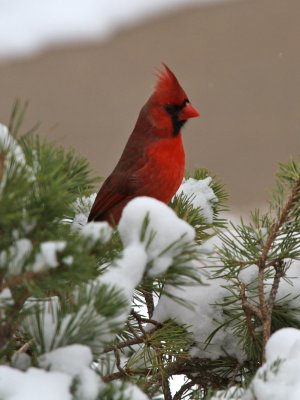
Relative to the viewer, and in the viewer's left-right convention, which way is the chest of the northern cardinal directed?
facing to the right of the viewer
